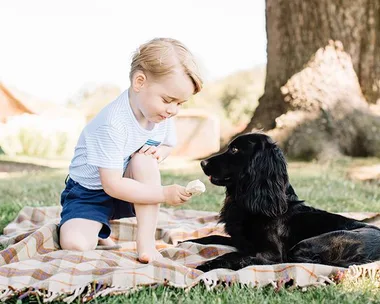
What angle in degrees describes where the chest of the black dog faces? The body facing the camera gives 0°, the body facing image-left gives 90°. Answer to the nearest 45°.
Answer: approximately 90°

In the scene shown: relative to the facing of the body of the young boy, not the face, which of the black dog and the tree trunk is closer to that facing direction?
the black dog

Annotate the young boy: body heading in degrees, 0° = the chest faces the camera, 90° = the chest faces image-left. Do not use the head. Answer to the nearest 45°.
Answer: approximately 315°

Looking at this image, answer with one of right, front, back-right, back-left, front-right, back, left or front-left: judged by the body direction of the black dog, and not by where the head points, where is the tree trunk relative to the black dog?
right

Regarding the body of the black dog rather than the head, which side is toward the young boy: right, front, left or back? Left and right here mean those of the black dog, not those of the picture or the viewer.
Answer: front

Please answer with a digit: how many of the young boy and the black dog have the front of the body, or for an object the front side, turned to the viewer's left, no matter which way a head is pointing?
1
